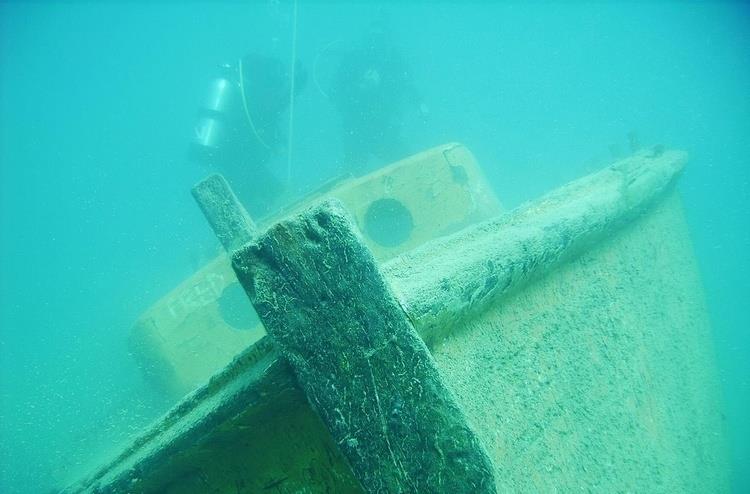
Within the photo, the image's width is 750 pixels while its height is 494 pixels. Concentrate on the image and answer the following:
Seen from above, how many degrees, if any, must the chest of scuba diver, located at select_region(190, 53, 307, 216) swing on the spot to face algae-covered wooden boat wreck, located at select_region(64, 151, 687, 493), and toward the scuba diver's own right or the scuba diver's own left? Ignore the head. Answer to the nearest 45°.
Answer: approximately 90° to the scuba diver's own right

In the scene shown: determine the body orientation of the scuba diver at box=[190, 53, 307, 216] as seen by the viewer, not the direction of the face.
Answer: to the viewer's right

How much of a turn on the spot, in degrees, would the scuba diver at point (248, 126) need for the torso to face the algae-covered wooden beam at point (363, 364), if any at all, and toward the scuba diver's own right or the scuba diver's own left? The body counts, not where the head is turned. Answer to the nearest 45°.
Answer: approximately 90° to the scuba diver's own right

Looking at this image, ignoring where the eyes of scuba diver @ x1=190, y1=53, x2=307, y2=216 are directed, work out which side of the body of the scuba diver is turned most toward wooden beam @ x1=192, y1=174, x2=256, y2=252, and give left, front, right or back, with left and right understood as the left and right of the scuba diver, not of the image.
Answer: right
